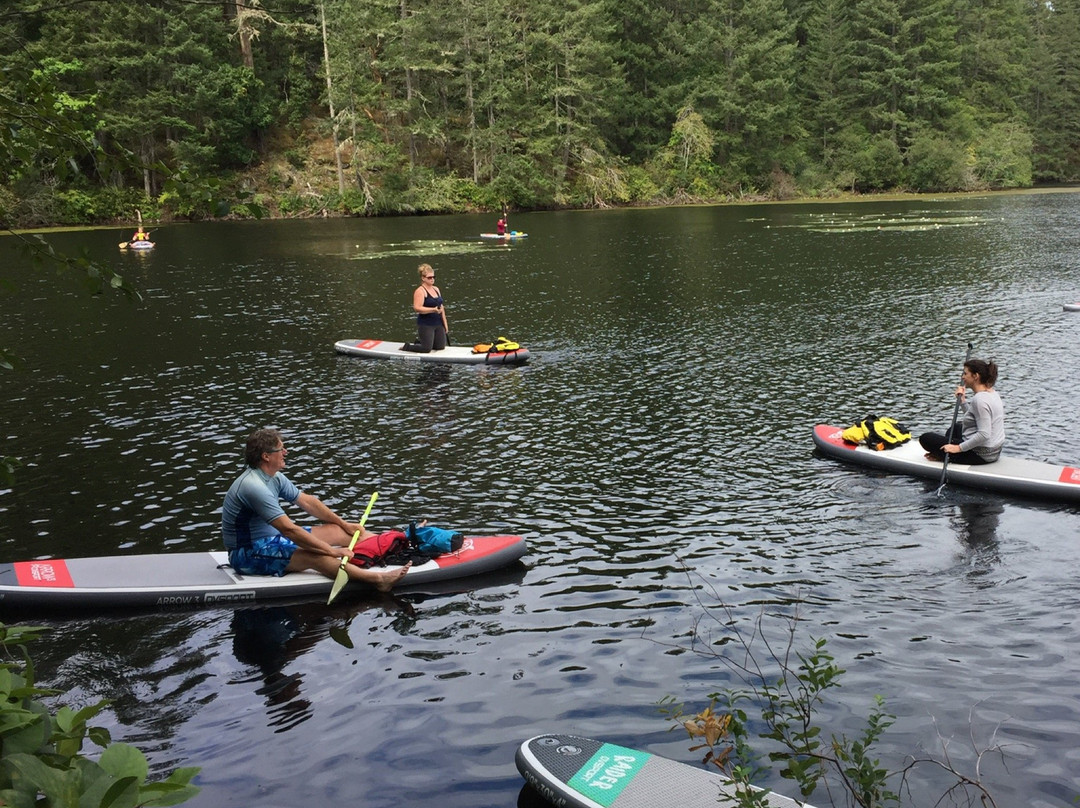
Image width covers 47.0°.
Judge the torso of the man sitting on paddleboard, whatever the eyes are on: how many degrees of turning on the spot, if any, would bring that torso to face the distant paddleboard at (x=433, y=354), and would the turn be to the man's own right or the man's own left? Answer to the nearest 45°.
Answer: approximately 90° to the man's own left

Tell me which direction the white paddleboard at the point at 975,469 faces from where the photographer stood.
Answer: facing away from the viewer and to the left of the viewer

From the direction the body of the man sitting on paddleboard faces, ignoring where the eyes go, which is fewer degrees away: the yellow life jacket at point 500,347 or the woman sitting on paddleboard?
the woman sitting on paddleboard

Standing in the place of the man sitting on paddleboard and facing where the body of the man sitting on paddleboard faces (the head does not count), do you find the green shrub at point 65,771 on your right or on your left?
on your right

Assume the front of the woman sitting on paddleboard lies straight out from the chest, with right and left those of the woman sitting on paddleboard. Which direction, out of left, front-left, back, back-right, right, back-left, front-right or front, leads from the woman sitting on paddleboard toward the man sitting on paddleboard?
front-left

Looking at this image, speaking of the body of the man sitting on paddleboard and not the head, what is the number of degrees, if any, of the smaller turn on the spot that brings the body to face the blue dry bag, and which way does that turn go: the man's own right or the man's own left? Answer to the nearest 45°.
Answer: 0° — they already face it

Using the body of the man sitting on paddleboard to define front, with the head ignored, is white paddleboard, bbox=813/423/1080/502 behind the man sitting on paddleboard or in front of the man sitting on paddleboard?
in front

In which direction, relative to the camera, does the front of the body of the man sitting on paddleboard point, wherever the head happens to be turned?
to the viewer's right

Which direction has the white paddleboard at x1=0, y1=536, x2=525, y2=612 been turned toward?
to the viewer's right

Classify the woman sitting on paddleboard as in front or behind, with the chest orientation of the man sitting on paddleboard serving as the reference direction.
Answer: in front

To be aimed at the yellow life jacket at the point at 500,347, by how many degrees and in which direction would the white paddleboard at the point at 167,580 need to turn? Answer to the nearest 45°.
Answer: approximately 45° to its left

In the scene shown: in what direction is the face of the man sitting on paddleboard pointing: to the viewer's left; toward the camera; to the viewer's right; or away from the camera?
to the viewer's right

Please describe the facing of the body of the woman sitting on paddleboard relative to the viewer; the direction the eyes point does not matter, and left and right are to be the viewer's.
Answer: facing to the left of the viewer
